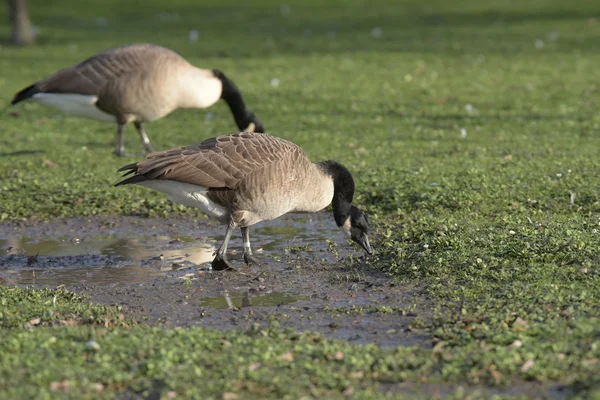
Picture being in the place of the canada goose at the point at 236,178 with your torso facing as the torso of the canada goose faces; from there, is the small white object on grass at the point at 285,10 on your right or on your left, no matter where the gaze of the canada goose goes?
on your left

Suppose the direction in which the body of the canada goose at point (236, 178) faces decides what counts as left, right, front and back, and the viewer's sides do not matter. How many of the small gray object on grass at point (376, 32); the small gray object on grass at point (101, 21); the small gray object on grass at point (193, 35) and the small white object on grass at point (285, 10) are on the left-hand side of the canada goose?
4

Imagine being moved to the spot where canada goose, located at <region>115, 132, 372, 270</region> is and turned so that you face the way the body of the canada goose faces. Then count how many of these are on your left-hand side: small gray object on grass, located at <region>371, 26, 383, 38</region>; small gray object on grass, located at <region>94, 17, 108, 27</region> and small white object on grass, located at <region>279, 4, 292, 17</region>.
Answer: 3

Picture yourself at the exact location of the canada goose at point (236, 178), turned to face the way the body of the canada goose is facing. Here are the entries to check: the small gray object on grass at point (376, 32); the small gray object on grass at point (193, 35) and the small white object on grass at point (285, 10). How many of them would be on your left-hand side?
3

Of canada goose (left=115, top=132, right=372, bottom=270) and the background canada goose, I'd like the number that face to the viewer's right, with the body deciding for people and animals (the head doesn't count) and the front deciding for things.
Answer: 2

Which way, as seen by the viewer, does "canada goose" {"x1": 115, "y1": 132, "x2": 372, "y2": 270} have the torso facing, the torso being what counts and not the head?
to the viewer's right

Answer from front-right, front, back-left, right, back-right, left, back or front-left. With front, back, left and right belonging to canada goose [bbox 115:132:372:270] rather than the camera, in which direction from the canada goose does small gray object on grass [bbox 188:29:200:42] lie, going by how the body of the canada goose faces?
left

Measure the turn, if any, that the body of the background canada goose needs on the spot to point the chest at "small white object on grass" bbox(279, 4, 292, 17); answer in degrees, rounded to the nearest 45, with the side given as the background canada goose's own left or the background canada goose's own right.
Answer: approximately 90° to the background canada goose's own left

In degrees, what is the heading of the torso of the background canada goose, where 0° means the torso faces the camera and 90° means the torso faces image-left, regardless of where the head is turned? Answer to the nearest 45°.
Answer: approximately 270°

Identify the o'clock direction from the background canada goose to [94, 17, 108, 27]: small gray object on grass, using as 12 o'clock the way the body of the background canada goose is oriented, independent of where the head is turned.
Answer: The small gray object on grass is roughly at 9 o'clock from the background canada goose.

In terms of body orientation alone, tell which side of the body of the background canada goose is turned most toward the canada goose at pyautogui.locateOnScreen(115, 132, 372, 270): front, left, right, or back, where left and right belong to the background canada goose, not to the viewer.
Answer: right

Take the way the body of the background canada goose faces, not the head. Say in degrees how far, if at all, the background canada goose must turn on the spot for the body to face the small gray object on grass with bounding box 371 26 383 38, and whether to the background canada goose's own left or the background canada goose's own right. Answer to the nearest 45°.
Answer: approximately 45° to the background canada goose's own left

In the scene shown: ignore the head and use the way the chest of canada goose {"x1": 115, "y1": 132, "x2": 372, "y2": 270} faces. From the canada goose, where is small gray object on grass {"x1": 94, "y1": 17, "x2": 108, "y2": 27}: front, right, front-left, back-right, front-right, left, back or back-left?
left
